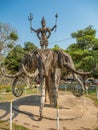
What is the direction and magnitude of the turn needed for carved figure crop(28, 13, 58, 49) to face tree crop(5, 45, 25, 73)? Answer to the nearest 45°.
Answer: approximately 180°

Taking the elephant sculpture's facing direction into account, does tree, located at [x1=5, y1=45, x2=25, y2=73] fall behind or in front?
behind

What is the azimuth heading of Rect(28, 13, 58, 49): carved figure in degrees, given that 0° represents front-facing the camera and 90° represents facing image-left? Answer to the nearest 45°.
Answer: approximately 0°

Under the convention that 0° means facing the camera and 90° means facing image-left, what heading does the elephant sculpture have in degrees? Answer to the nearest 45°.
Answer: approximately 0°
